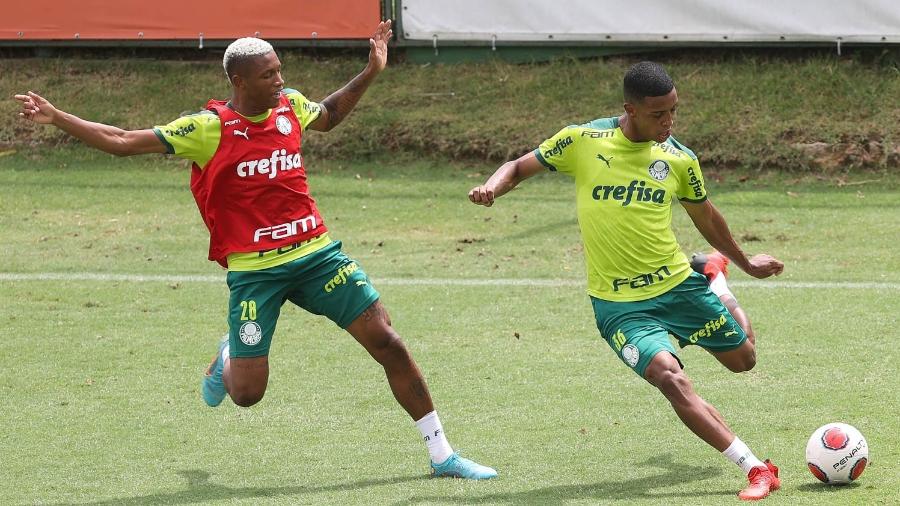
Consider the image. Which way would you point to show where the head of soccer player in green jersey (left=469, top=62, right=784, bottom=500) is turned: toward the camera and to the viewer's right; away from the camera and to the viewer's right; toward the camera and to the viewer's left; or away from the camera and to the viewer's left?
toward the camera and to the viewer's right

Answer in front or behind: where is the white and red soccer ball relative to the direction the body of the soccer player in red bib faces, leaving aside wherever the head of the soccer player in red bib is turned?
in front

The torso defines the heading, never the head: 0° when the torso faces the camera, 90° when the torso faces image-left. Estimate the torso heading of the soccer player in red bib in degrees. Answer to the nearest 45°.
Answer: approximately 315°
